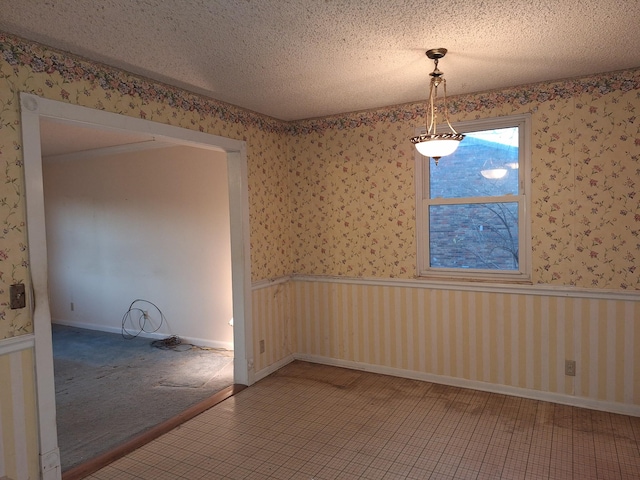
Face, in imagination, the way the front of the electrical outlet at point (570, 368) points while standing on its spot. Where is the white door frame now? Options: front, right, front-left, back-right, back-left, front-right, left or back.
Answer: front-right

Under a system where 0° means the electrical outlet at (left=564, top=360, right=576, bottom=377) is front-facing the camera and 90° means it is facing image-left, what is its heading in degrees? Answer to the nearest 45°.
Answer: approximately 0°
